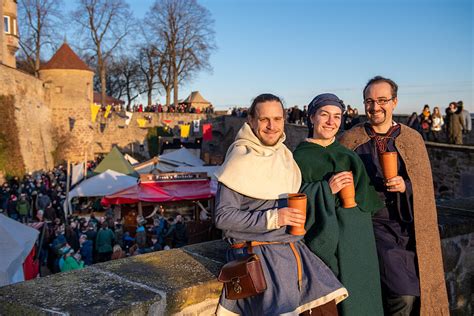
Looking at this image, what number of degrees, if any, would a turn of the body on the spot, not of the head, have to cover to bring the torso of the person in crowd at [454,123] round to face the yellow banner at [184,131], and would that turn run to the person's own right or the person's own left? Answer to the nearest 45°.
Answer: approximately 135° to the person's own right

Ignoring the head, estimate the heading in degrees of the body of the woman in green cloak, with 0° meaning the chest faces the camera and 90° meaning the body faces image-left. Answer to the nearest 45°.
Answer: approximately 0°

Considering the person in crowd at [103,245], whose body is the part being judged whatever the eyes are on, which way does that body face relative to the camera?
away from the camera

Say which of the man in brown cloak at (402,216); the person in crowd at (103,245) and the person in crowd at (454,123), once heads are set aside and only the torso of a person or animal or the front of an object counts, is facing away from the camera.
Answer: the person in crowd at (103,245)

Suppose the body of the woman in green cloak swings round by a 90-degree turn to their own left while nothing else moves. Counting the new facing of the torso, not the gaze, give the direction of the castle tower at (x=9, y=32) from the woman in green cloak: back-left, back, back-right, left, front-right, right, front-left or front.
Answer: back-left

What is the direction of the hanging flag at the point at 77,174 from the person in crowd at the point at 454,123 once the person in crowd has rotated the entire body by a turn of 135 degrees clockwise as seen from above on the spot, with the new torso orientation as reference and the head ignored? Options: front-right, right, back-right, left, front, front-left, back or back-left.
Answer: front-left
